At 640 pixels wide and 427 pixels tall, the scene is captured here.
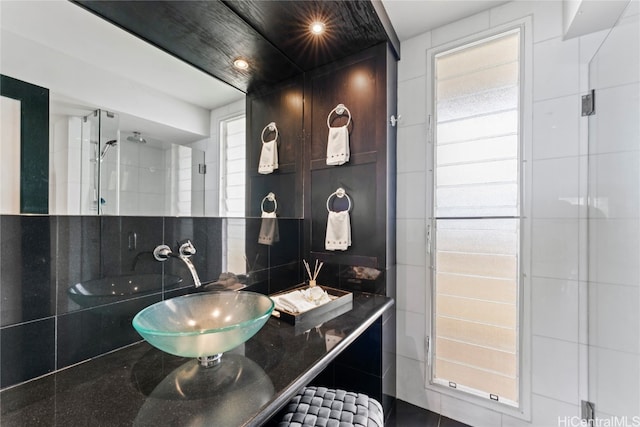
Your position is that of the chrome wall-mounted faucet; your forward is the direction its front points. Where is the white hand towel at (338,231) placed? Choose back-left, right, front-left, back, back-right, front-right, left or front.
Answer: front-left

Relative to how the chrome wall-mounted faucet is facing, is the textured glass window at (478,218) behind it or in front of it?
in front

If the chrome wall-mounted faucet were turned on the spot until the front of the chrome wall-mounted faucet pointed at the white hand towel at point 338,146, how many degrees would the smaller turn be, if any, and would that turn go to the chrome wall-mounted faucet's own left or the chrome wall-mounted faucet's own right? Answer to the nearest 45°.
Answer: approximately 45° to the chrome wall-mounted faucet's own left

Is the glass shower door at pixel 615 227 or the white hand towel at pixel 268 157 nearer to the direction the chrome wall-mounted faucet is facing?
the glass shower door

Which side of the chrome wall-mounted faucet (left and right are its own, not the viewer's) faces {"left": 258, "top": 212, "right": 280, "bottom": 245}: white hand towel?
left

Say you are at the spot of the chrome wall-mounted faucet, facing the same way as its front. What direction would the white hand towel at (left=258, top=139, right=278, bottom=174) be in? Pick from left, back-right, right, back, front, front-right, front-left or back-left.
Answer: left

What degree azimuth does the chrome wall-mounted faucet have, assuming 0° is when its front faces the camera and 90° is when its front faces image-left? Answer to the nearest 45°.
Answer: approximately 315°
